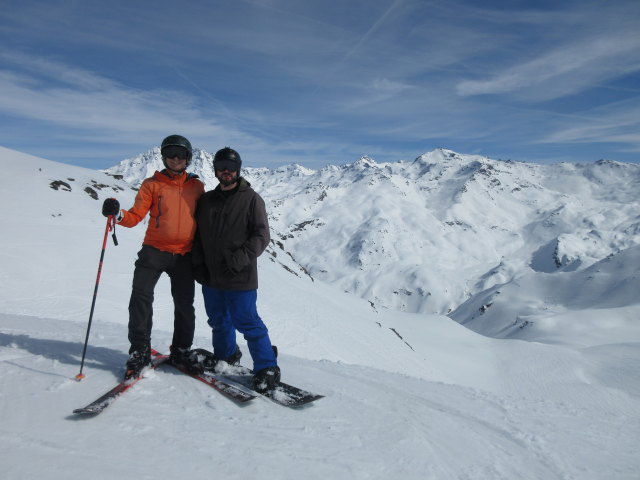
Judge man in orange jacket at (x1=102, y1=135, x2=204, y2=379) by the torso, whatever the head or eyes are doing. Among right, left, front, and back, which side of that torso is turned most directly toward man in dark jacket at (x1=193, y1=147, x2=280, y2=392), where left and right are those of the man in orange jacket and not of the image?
left

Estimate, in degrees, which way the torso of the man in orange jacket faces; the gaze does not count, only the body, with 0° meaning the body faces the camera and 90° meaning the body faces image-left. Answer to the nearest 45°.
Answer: approximately 0°
